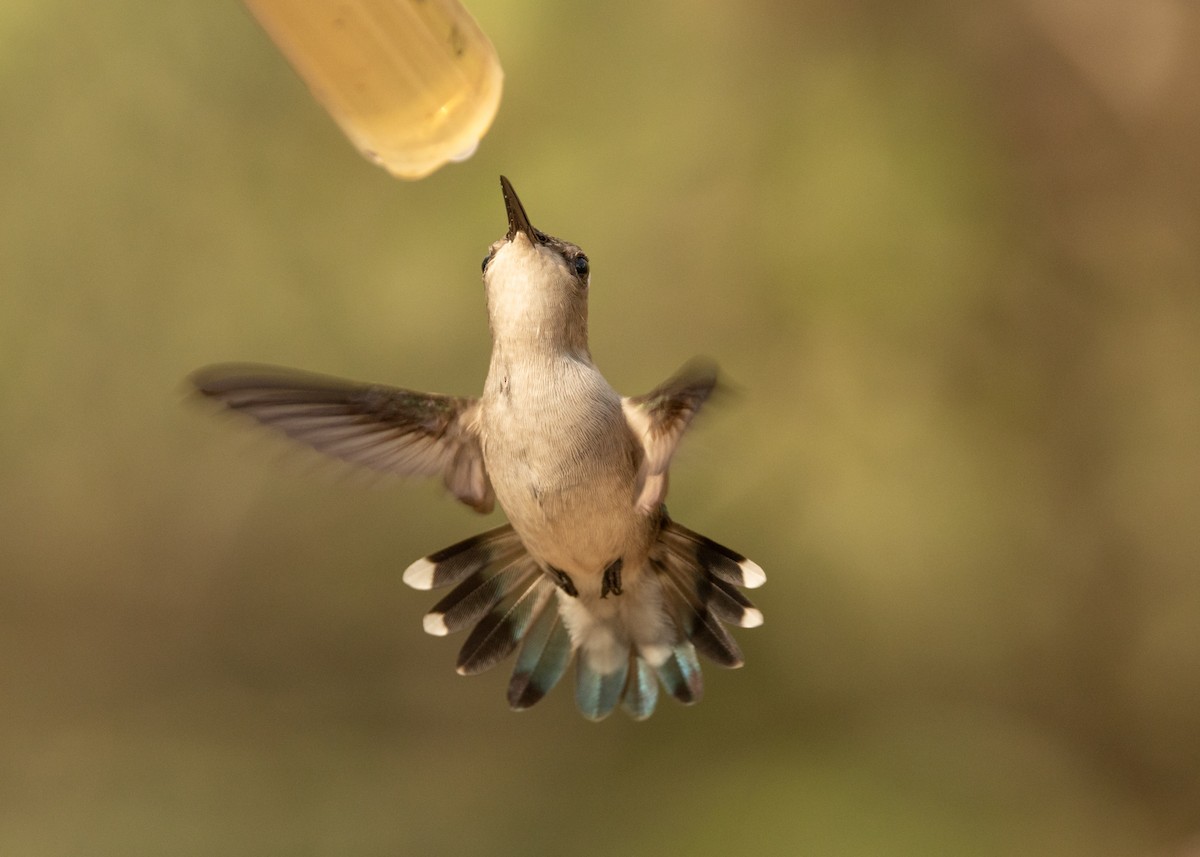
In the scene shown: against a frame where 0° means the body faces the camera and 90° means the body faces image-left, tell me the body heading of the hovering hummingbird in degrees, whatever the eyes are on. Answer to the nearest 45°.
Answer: approximately 0°

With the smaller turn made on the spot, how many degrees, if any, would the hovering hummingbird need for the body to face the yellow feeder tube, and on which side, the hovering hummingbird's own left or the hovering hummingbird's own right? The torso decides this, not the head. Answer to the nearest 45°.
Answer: approximately 45° to the hovering hummingbird's own right
